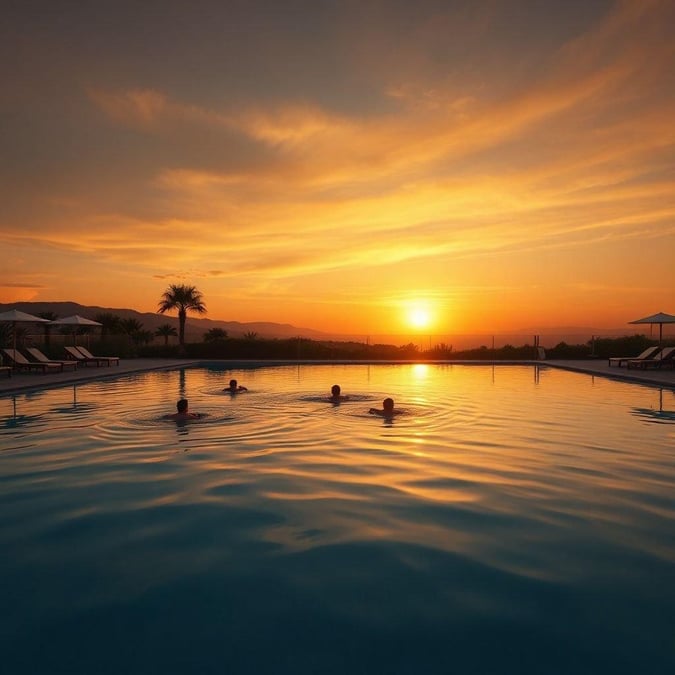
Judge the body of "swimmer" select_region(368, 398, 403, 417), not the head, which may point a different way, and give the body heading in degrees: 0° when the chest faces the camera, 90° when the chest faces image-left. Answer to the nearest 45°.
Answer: approximately 180°

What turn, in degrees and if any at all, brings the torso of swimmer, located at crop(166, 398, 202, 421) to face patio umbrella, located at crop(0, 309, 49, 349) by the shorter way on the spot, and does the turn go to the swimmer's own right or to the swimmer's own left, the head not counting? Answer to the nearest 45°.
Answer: approximately 45° to the swimmer's own left

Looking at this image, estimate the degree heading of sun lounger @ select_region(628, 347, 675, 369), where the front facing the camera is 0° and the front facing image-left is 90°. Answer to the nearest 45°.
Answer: approximately 90°

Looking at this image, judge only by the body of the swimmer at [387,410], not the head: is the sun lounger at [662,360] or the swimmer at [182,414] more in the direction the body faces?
the sun lounger

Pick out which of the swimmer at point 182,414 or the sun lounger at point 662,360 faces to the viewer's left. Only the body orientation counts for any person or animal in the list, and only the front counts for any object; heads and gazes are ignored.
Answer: the sun lounger

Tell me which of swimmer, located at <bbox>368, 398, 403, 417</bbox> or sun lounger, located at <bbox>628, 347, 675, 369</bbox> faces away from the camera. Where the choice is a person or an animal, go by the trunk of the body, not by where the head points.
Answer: the swimmer

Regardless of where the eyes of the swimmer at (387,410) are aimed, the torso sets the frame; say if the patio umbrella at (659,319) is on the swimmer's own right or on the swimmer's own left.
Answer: on the swimmer's own right

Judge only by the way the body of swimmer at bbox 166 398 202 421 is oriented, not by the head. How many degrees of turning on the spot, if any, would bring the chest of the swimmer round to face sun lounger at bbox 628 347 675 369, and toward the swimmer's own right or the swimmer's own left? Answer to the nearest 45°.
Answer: approximately 90° to the swimmer's own right

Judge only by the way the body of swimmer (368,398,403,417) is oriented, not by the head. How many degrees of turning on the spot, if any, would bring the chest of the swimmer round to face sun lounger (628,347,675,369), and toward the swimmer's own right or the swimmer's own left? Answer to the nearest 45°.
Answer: approximately 45° to the swimmer's own right

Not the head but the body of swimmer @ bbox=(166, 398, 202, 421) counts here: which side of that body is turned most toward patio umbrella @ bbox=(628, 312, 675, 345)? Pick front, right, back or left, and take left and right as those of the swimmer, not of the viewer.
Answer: right

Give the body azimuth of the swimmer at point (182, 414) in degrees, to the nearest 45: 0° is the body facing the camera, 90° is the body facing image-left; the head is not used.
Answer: approximately 180°

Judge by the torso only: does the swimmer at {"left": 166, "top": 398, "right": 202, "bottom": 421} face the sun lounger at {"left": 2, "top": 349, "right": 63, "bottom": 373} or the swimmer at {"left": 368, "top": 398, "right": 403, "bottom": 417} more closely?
the sun lounger

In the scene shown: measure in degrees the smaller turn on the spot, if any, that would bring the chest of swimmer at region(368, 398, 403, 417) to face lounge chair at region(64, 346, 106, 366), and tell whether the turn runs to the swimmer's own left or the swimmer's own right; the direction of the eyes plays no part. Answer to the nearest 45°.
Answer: approximately 45° to the swimmer's own left
